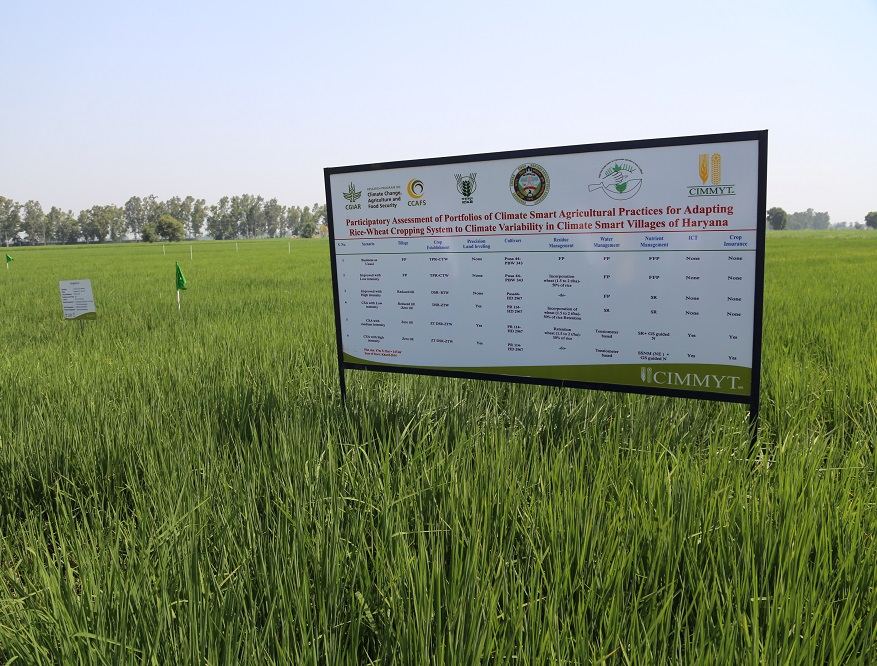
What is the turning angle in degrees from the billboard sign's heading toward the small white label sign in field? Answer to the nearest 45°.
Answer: approximately 90° to its right

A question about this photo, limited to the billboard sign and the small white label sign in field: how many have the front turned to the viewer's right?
0

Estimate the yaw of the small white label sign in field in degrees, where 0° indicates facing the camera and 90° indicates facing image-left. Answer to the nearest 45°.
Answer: approximately 0°

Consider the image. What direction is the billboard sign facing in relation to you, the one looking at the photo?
facing the viewer and to the left of the viewer

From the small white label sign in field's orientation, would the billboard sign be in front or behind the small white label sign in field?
in front
